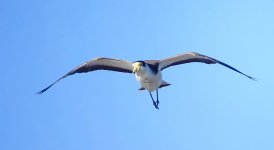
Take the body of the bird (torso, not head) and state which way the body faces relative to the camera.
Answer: toward the camera
